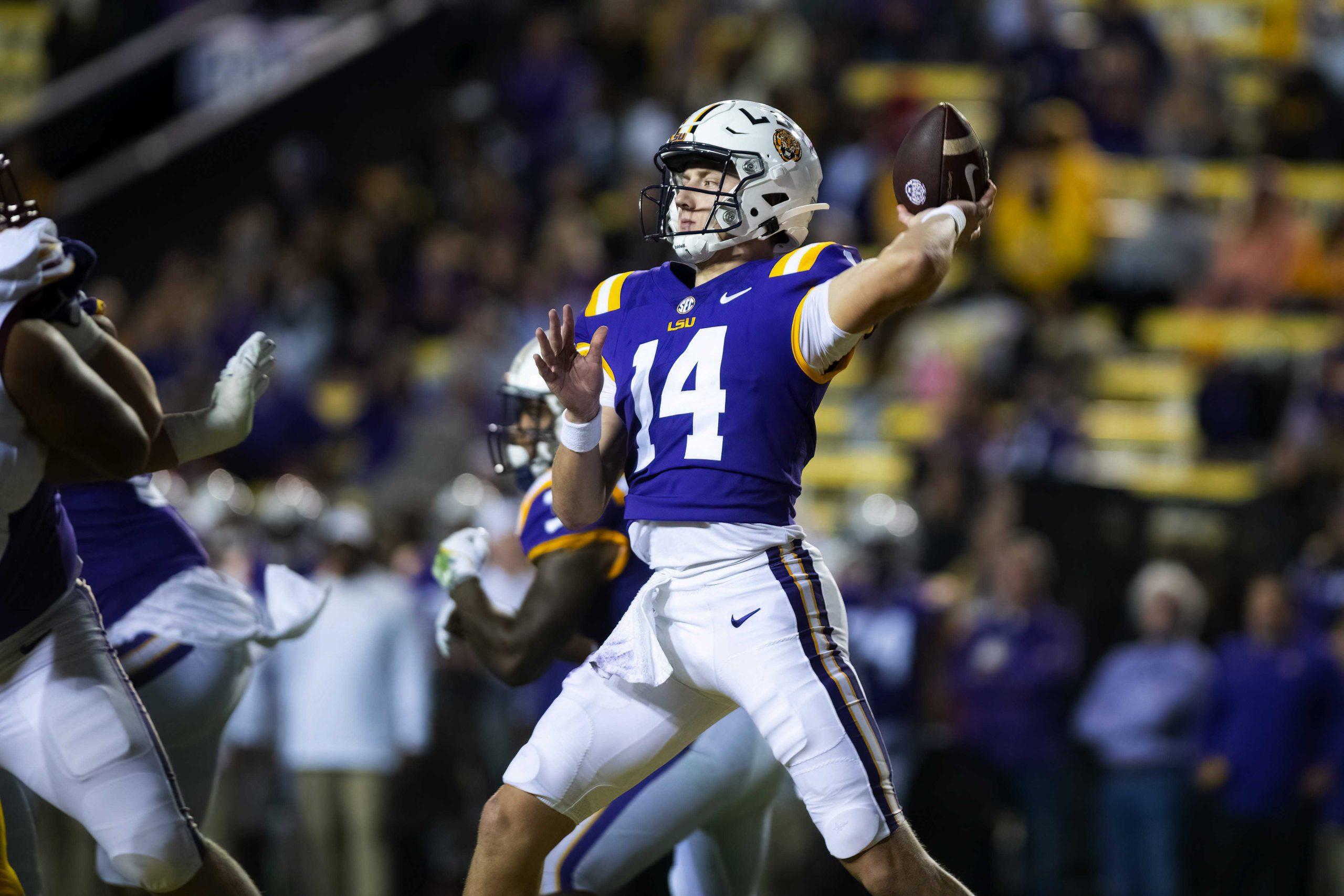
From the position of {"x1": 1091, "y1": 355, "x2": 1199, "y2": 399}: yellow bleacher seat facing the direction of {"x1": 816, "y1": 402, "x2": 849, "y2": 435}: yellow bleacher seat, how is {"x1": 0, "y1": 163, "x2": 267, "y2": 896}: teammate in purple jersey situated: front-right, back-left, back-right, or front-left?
front-left

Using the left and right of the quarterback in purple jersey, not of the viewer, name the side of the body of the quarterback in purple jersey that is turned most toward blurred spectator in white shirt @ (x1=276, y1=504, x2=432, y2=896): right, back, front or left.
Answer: right

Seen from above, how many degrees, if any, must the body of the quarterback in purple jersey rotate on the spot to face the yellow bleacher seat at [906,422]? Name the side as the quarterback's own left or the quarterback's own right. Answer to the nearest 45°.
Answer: approximately 135° to the quarterback's own right

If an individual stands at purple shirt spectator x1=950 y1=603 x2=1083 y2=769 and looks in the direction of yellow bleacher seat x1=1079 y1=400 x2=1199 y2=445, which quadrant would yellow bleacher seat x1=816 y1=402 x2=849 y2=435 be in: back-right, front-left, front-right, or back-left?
front-left

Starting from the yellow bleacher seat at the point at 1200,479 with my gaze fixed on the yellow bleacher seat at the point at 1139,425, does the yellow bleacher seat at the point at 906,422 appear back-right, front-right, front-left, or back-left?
front-left

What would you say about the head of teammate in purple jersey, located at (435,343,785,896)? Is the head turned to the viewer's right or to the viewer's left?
to the viewer's left

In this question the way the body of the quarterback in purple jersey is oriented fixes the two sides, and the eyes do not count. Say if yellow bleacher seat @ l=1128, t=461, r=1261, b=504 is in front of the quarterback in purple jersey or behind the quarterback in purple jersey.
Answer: behind

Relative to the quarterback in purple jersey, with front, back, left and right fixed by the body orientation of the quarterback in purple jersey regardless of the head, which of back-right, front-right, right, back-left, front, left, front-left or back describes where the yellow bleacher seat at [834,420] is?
back-right

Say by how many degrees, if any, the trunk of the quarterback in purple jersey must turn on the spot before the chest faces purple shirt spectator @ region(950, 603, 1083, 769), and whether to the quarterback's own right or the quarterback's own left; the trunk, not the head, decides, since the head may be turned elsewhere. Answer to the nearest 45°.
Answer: approximately 135° to the quarterback's own right

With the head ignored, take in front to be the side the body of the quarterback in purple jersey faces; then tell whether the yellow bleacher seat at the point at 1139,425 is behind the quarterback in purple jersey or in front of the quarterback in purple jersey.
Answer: behind

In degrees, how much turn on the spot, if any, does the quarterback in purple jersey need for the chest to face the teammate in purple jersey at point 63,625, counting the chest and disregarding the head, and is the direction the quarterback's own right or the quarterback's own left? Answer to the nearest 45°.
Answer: approximately 45° to the quarterback's own right

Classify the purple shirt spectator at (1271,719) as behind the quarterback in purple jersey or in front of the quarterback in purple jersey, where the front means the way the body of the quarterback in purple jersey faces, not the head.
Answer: behind

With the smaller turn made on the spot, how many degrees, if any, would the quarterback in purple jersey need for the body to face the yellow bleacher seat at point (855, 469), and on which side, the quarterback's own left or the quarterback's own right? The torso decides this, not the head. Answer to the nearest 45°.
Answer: approximately 135° to the quarterback's own right
